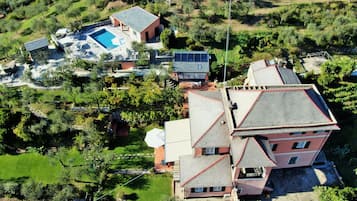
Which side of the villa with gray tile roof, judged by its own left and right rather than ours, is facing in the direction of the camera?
front
